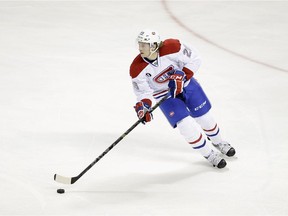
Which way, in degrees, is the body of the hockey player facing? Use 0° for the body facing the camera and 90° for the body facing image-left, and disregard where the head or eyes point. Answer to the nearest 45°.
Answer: approximately 0°
